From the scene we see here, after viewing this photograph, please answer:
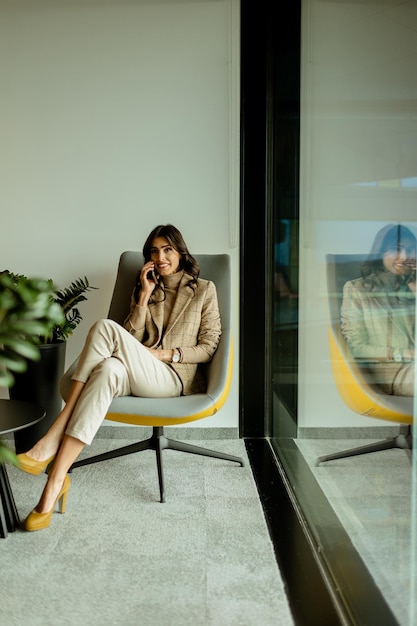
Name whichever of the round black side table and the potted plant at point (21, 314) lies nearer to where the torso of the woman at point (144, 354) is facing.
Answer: the round black side table

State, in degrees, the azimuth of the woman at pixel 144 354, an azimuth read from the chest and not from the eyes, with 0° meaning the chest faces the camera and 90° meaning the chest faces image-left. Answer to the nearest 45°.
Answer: approximately 45°

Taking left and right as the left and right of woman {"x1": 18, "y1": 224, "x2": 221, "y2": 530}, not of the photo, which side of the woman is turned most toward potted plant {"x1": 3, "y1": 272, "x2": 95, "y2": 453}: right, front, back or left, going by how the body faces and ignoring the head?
right

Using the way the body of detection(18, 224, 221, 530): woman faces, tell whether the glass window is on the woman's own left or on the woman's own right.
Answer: on the woman's own left

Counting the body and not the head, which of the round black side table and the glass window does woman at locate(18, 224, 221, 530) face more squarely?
the round black side table

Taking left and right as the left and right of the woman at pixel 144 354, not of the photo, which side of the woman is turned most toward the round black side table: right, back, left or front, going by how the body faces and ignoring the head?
front
